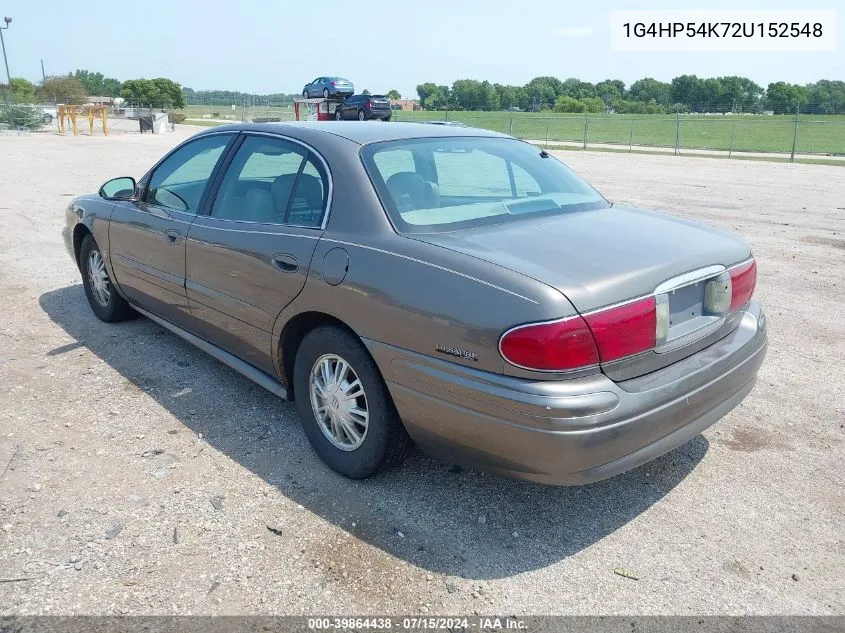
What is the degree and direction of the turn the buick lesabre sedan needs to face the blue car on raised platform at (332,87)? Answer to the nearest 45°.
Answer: approximately 45° to its right

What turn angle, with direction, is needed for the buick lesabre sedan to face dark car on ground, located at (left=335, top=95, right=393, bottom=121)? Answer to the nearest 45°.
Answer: approximately 45° to its right

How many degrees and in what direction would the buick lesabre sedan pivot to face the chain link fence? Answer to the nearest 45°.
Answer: approximately 45° to its right

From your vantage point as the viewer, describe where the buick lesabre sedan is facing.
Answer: facing away from the viewer and to the left of the viewer
